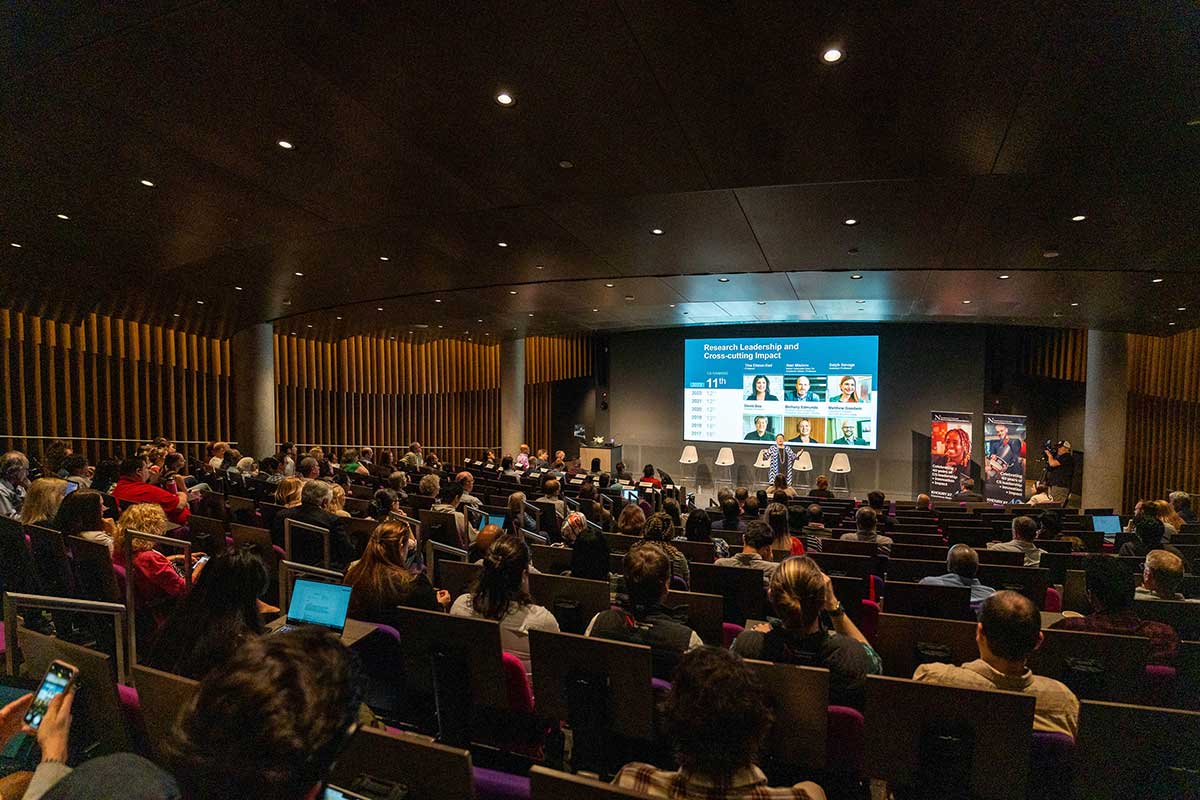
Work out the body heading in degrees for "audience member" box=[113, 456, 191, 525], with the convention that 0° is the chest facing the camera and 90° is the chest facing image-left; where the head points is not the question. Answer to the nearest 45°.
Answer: approximately 225°

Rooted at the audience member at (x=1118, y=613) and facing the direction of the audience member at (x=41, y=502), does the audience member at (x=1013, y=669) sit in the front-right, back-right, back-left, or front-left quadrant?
front-left

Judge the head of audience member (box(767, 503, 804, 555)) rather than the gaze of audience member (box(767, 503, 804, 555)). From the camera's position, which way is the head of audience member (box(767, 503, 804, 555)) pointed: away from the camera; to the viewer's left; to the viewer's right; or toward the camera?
away from the camera

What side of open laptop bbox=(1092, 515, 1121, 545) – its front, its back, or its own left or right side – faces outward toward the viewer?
front

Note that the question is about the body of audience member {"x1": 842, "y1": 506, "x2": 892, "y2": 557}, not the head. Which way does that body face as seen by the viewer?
away from the camera

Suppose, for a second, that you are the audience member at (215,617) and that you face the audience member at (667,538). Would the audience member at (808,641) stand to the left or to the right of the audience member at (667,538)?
right

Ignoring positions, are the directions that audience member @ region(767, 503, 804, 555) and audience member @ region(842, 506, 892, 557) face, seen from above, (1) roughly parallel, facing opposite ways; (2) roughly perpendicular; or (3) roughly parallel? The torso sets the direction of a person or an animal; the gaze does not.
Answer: roughly parallel

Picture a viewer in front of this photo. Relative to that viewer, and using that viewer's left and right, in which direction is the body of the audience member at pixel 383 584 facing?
facing away from the viewer and to the right of the viewer

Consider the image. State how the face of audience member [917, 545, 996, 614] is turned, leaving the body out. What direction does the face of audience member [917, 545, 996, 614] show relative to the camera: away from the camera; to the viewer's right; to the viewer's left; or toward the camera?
away from the camera

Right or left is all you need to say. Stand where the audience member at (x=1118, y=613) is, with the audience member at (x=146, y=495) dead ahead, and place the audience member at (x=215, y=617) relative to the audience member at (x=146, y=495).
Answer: left

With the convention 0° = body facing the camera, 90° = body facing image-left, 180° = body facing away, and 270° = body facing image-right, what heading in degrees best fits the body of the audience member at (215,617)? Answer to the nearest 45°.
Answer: approximately 225°

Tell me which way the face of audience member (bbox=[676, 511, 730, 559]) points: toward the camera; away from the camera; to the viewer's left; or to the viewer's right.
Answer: away from the camera

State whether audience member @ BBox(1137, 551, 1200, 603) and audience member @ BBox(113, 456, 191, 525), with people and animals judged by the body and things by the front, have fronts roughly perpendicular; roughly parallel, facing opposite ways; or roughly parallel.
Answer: roughly parallel

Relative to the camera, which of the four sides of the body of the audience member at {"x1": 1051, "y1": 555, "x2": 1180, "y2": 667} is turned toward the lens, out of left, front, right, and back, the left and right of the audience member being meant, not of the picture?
back

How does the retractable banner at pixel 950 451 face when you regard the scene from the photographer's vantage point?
facing the viewer

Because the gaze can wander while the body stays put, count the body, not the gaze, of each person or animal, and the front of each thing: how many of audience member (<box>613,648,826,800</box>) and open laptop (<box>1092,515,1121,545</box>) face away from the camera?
1

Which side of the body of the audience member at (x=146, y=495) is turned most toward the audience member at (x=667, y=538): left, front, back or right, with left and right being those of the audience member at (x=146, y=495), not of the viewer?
right

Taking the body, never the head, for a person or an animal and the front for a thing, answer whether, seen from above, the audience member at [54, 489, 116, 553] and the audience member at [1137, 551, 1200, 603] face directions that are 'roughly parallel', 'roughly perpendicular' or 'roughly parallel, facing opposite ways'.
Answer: roughly parallel

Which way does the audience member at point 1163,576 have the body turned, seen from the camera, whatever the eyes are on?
away from the camera

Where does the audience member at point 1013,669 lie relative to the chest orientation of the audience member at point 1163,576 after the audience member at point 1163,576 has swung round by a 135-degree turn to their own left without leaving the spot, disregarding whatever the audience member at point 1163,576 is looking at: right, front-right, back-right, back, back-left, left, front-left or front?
front
